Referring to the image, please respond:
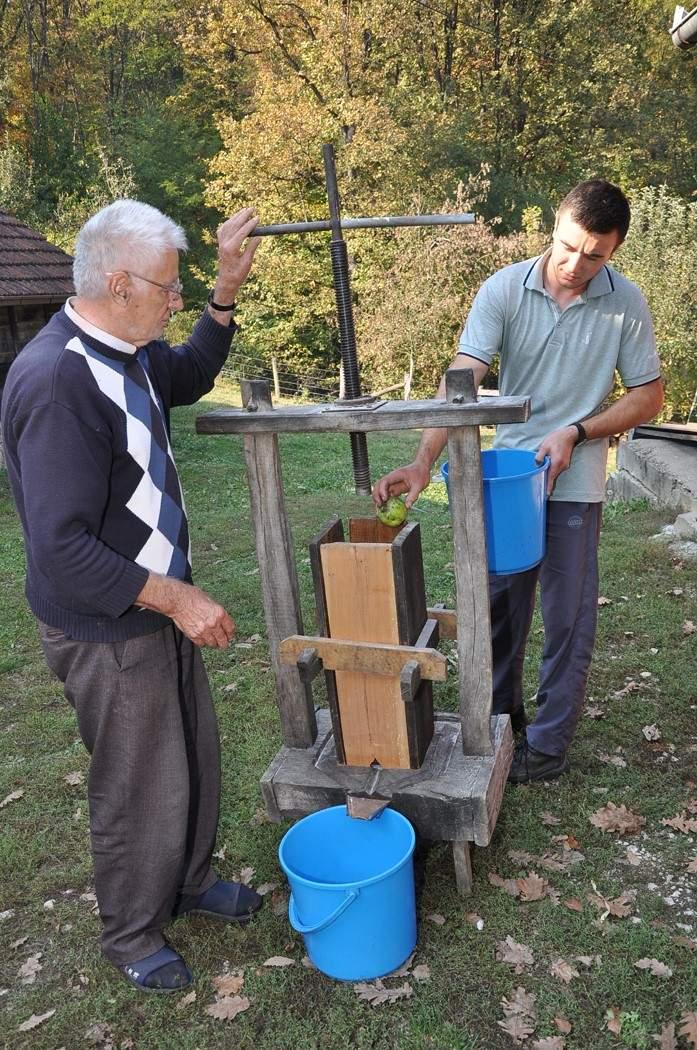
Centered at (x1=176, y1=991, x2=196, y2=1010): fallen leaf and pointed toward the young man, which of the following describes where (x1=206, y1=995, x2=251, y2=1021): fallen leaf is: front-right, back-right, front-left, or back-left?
front-right

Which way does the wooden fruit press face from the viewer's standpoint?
toward the camera

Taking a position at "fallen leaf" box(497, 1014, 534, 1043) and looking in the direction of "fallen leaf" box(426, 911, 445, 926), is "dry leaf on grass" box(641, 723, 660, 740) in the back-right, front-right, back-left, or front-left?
front-right

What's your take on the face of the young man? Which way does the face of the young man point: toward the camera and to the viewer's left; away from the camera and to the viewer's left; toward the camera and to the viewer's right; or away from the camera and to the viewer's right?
toward the camera and to the viewer's left

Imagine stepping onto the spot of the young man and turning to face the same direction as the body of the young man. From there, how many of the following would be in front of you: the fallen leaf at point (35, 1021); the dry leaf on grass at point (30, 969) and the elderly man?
3

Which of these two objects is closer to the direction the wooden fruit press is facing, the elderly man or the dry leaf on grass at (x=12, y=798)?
the elderly man

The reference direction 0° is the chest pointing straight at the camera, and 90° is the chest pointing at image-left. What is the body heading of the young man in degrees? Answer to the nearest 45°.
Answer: approximately 45°

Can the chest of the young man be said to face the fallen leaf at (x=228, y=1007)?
yes

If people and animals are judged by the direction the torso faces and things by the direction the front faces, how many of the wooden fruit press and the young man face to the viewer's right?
0
